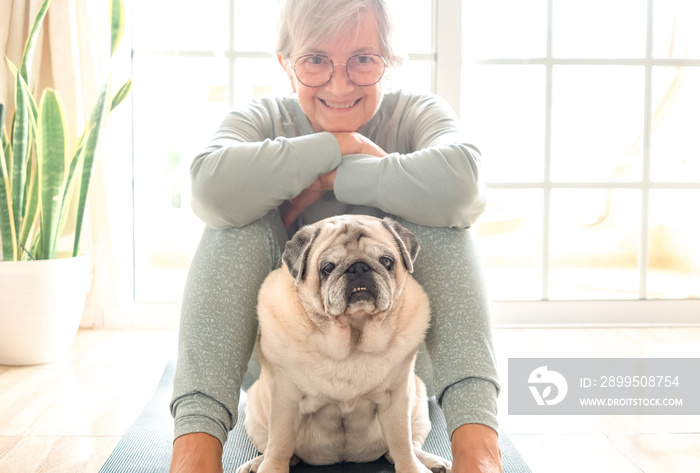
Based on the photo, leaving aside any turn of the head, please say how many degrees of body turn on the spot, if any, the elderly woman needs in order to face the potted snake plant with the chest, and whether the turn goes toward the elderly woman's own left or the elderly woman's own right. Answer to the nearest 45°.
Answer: approximately 135° to the elderly woman's own right

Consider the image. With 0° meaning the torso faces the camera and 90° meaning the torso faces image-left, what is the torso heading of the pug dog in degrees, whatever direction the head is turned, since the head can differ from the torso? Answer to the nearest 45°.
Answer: approximately 0°
